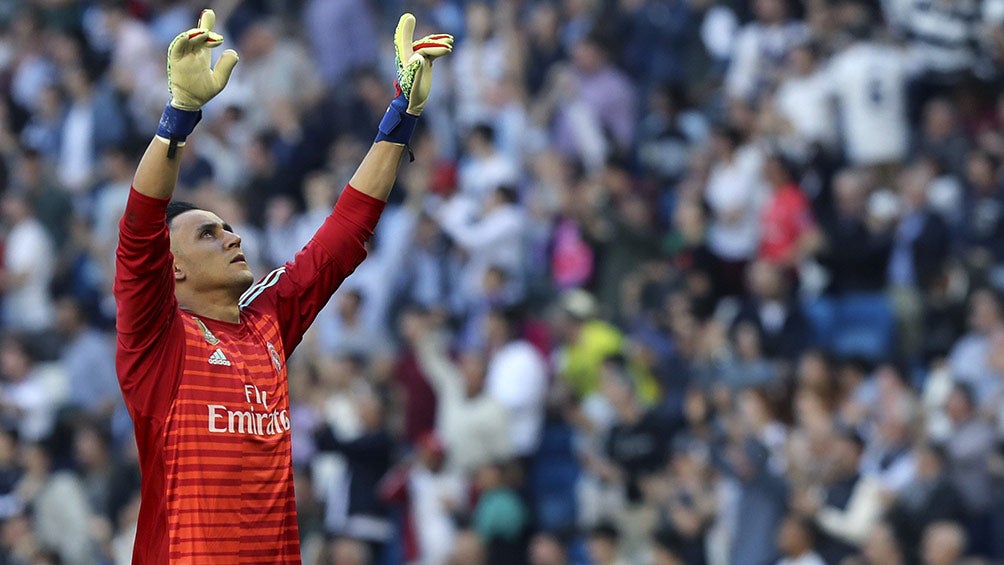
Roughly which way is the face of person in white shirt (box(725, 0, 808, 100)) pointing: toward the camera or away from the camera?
toward the camera

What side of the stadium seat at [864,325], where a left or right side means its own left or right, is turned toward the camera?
front

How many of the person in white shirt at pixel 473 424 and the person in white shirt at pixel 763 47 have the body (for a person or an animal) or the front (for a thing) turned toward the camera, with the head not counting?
2

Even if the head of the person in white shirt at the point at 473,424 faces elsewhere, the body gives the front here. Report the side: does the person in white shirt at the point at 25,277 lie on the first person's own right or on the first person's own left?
on the first person's own right

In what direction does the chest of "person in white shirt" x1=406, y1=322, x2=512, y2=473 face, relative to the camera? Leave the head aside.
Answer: toward the camera

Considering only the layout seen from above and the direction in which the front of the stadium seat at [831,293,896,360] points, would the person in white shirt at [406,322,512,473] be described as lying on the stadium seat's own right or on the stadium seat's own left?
on the stadium seat's own right

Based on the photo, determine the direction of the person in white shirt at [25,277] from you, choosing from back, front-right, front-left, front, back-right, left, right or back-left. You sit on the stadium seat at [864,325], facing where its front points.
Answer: right

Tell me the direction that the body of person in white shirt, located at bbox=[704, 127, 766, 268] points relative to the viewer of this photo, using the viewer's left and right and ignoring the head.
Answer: facing the viewer and to the left of the viewer

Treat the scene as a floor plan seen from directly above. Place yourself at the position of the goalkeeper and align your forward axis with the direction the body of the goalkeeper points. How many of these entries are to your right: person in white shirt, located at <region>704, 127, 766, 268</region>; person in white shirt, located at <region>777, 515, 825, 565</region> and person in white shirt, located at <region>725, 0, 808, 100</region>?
0

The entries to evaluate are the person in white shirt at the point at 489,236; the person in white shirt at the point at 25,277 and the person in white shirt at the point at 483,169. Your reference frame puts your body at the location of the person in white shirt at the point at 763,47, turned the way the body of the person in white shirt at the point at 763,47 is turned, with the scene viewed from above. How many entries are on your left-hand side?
0

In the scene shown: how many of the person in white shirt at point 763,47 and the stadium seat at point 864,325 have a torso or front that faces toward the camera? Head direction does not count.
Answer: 2

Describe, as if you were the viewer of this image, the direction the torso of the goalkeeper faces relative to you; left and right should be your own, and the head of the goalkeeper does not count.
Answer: facing the viewer and to the right of the viewer

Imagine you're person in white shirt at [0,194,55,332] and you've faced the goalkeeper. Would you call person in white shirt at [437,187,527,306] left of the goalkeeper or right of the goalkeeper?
left

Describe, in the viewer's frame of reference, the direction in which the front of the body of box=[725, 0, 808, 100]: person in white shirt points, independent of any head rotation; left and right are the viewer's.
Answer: facing the viewer
